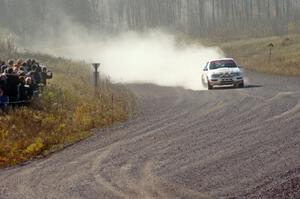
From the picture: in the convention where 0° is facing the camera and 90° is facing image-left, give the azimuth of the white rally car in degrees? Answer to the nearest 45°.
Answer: approximately 0°

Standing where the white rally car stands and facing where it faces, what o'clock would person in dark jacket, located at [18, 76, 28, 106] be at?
The person in dark jacket is roughly at 1 o'clock from the white rally car.

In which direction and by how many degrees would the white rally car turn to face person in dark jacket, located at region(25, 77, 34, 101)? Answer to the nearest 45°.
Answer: approximately 45° to its right

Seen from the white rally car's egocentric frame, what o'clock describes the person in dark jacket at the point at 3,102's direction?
The person in dark jacket is roughly at 1 o'clock from the white rally car.

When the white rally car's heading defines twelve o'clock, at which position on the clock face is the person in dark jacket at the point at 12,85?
The person in dark jacket is roughly at 1 o'clock from the white rally car.
